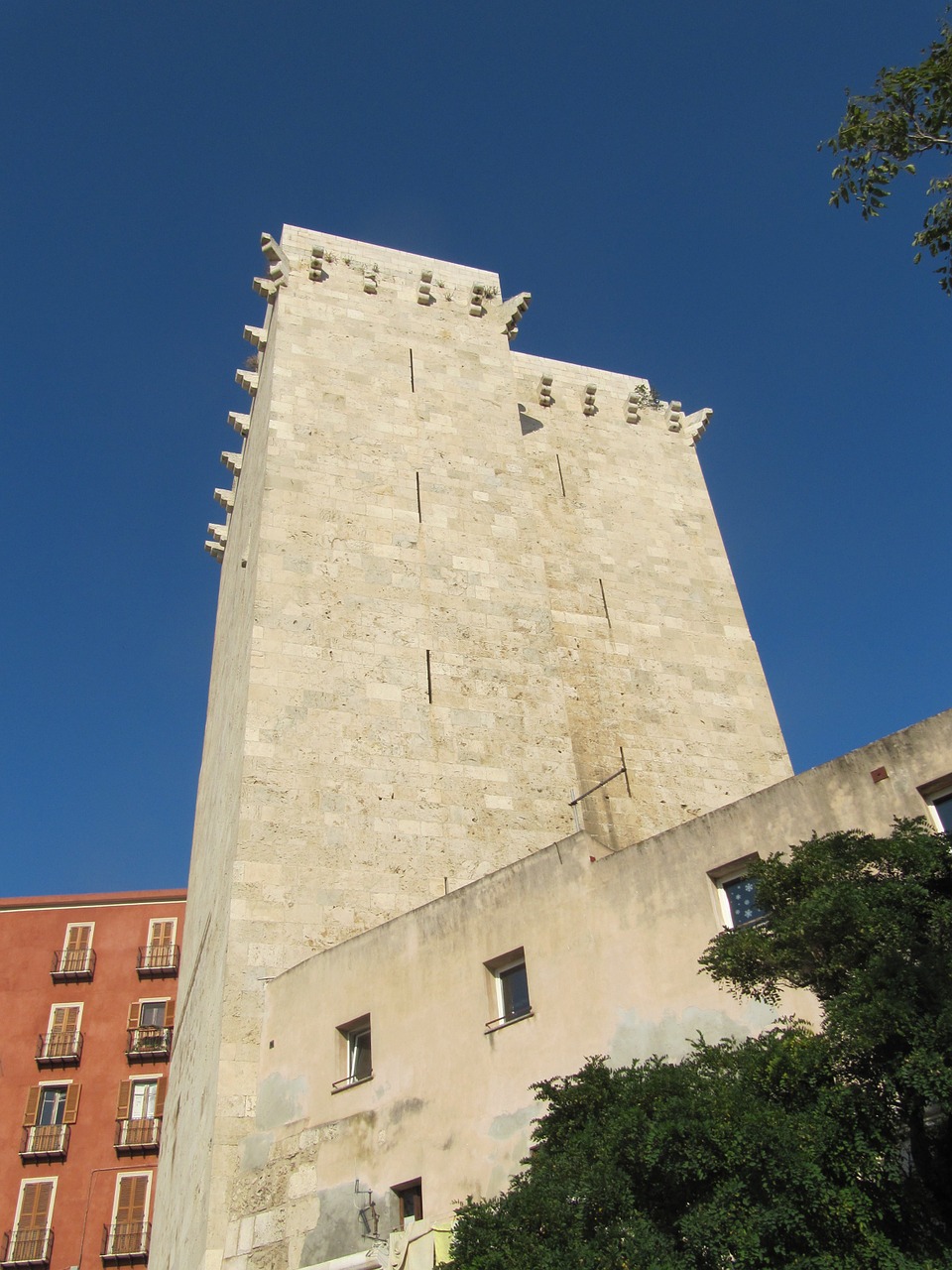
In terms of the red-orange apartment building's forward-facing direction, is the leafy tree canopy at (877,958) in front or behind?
in front

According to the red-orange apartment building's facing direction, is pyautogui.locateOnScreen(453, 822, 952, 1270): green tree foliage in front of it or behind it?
in front

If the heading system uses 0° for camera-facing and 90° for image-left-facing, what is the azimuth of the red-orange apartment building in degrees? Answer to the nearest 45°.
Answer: approximately 0°
